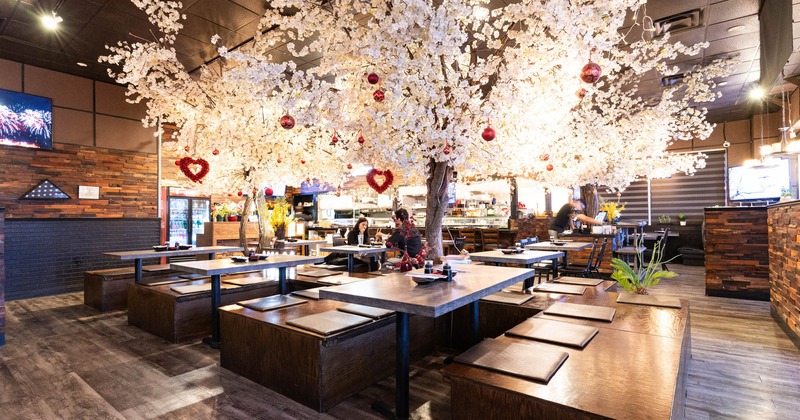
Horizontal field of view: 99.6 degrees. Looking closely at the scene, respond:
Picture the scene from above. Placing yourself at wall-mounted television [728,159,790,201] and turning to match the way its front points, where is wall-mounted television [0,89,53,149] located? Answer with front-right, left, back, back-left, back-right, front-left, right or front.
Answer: front

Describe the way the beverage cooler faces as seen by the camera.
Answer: facing the viewer

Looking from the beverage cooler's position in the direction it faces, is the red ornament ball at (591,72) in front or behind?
in front

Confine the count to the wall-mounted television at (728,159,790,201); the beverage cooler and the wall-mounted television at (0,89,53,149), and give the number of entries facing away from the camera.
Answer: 0

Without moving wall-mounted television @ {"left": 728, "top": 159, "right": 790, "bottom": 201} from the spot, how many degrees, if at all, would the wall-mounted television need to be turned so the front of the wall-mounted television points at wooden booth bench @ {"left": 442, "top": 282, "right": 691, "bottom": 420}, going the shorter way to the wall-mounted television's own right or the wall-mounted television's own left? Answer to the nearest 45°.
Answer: approximately 45° to the wall-mounted television's own left

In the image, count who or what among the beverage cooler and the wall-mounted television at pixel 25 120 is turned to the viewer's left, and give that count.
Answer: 0

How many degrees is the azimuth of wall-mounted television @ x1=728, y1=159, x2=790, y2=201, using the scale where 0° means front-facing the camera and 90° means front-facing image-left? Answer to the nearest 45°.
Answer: approximately 45°

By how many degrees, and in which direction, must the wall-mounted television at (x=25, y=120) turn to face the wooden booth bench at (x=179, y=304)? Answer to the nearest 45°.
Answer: approximately 45° to its right

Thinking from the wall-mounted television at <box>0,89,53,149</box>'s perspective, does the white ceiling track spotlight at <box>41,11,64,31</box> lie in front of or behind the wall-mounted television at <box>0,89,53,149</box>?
in front

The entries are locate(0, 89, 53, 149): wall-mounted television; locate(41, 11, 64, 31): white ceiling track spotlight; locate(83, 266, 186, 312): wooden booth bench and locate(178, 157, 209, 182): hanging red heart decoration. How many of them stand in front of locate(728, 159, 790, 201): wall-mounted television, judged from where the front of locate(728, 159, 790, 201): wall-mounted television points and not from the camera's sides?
4

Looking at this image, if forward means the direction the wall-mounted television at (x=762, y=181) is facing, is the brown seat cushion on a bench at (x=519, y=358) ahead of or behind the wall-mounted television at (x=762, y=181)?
ahead

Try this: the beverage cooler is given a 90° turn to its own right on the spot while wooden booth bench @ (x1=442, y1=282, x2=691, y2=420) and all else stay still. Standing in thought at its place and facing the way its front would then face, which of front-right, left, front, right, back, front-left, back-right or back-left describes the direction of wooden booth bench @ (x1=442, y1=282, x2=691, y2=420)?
left

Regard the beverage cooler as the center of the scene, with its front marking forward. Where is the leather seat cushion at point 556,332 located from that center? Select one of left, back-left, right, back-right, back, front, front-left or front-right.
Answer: front
